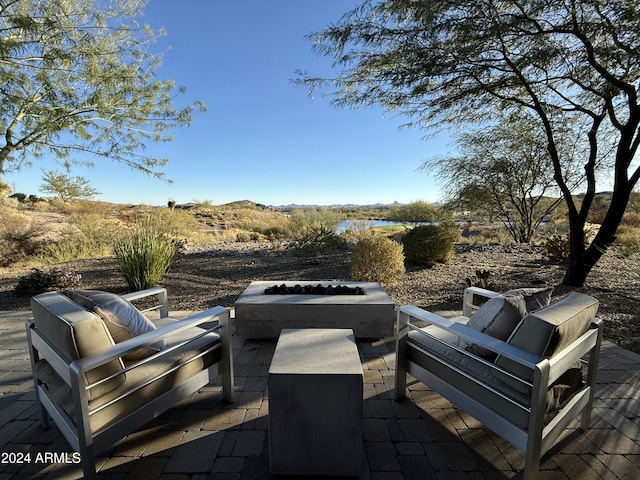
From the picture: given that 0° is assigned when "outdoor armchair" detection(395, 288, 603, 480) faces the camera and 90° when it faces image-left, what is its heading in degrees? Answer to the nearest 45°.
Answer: approximately 135°

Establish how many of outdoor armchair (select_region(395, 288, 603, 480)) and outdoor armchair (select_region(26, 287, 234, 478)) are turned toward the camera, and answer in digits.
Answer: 0

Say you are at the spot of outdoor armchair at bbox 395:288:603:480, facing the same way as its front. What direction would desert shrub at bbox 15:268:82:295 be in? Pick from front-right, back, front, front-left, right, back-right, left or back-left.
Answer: front-left

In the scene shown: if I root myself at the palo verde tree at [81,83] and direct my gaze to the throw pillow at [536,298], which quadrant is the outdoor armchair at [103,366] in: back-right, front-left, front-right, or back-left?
front-right

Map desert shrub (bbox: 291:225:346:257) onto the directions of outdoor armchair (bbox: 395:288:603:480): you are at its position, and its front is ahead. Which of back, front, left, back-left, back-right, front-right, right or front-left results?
front

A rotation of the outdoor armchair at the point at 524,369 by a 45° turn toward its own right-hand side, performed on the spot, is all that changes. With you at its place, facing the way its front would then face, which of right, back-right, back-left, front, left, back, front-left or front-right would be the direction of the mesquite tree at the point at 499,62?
front

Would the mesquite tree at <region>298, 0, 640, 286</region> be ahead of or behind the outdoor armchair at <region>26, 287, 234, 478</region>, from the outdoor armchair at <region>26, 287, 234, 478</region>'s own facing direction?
ahead

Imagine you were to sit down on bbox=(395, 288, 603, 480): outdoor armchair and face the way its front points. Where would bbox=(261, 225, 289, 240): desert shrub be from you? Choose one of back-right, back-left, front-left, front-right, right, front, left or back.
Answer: front

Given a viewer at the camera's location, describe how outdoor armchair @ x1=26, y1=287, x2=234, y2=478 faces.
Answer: facing away from the viewer and to the right of the viewer

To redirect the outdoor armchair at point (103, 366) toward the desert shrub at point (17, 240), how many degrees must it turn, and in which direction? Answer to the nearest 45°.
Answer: approximately 45° to its left

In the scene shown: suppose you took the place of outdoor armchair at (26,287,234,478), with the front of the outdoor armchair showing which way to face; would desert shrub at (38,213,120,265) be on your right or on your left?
on your left
